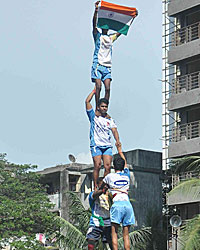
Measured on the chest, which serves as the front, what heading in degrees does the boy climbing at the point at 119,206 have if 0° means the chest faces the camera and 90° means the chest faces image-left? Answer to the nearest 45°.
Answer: approximately 180°

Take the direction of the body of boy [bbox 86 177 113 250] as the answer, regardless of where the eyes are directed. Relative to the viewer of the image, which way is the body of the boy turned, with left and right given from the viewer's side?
facing the viewer and to the right of the viewer

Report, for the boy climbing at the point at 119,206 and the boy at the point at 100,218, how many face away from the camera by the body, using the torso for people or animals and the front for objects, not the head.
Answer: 1

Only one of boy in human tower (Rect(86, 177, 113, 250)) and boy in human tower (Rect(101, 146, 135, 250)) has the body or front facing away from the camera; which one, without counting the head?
boy in human tower (Rect(101, 146, 135, 250))

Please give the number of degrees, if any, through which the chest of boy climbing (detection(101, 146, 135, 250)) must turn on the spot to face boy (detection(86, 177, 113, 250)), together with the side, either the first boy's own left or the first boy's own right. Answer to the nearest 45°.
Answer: approximately 45° to the first boy's own left
